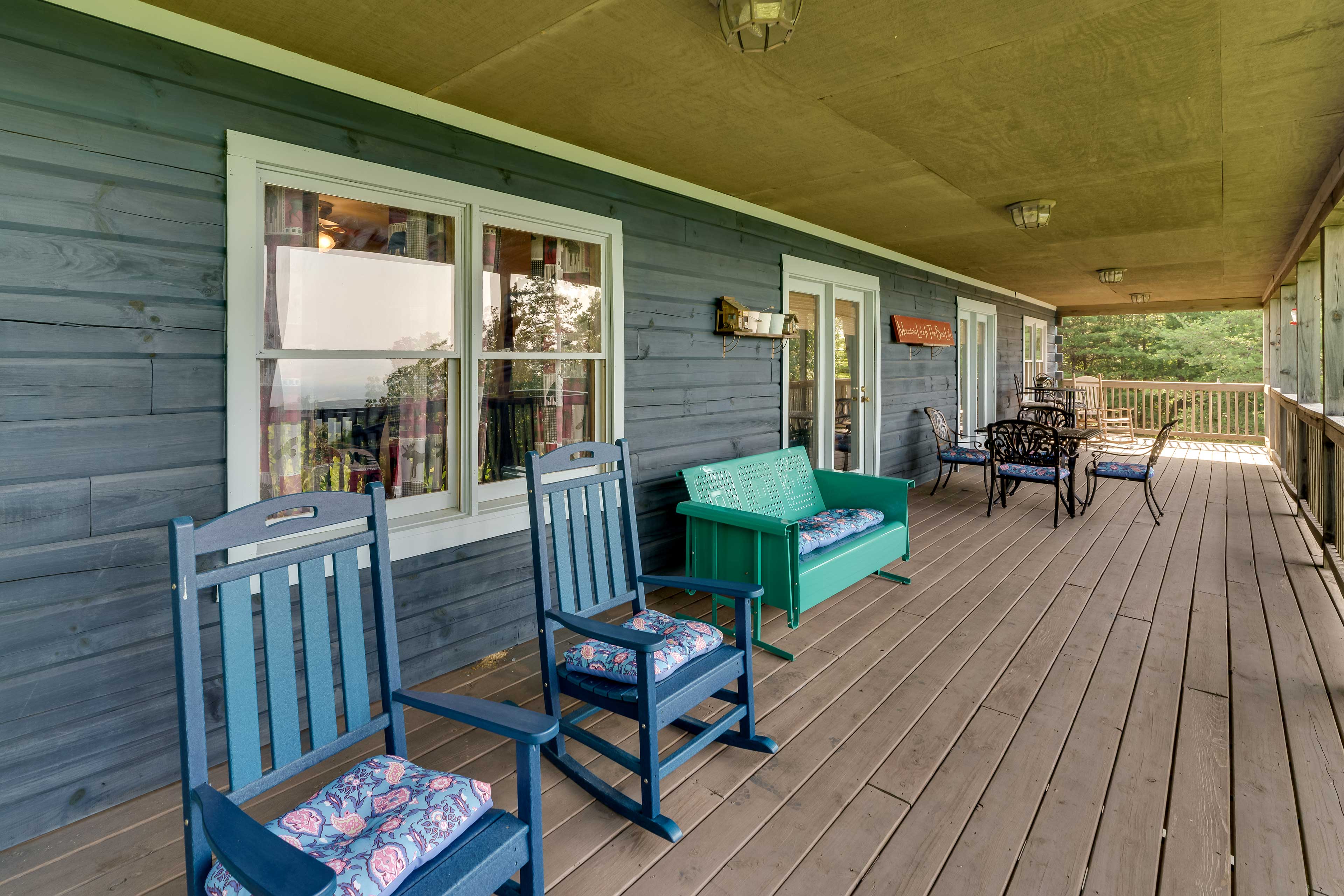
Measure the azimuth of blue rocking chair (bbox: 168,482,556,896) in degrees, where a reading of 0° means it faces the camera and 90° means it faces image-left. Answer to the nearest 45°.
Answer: approximately 315°

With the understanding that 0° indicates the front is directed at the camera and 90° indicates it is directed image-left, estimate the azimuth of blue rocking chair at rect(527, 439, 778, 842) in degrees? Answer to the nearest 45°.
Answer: approximately 315°

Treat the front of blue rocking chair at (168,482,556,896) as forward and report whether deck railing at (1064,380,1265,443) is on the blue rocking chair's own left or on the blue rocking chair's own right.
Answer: on the blue rocking chair's own left

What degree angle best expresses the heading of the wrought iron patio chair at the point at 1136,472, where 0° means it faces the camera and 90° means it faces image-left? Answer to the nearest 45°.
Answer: approximately 90°

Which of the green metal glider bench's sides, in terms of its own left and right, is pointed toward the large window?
right

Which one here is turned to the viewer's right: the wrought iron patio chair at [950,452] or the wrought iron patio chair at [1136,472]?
the wrought iron patio chair at [950,452]

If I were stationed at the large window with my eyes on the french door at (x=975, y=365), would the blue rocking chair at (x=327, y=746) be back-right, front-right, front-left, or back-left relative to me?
back-right

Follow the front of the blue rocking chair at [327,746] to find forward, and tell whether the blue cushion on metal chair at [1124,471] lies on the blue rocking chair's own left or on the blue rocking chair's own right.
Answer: on the blue rocking chair's own left

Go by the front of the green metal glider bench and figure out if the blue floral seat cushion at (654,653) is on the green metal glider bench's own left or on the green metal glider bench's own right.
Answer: on the green metal glider bench's own right
